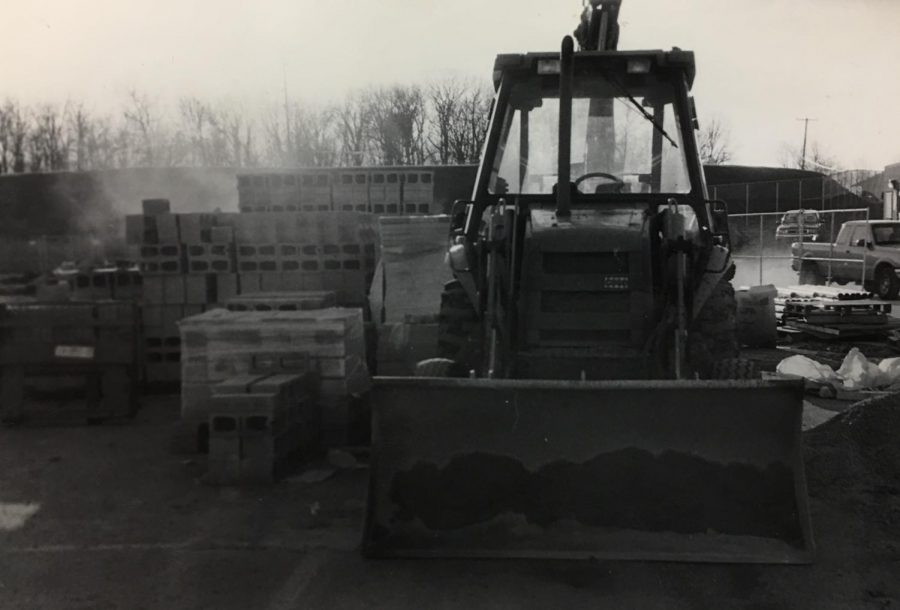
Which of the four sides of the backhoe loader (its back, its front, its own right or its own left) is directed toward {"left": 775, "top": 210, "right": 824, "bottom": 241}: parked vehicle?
back

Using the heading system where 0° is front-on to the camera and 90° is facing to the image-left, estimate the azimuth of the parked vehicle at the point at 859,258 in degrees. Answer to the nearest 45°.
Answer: approximately 315°

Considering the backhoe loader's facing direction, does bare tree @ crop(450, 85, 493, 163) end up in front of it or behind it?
behind

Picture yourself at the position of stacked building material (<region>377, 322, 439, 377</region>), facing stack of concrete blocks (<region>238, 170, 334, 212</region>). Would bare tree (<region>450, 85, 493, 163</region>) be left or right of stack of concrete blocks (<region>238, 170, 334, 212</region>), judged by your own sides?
right

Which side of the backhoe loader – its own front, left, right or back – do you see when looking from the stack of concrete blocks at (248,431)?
right

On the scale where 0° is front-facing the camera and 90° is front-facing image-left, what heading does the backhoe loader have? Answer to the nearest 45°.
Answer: approximately 0°

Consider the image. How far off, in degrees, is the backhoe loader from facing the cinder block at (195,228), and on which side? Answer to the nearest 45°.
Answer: approximately 135° to its right
